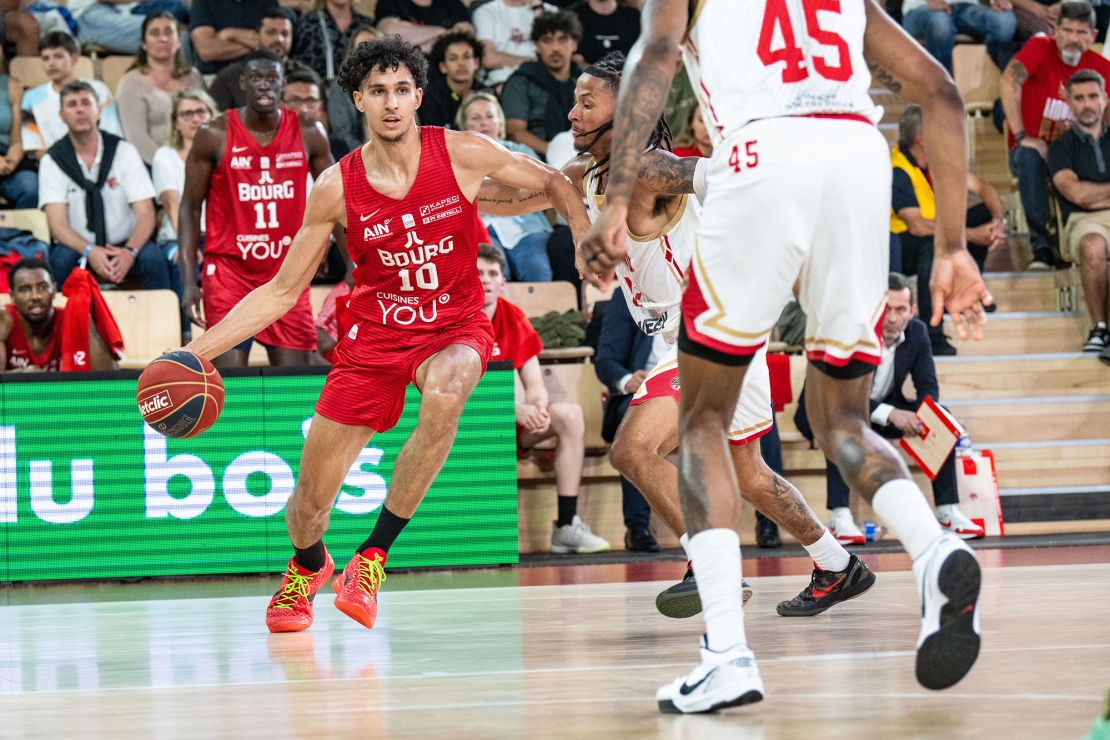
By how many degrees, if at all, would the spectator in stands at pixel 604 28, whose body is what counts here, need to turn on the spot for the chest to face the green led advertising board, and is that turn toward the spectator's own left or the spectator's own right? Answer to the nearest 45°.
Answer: approximately 45° to the spectator's own right

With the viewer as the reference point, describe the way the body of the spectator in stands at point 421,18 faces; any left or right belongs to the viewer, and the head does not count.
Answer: facing the viewer

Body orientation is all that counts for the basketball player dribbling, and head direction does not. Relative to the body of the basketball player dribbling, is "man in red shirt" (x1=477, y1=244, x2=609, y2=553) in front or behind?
behind

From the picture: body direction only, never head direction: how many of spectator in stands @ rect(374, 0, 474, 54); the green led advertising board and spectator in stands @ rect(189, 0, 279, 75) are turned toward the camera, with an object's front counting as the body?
3

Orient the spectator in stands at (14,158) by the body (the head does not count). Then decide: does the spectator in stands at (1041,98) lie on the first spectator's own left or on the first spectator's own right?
on the first spectator's own left

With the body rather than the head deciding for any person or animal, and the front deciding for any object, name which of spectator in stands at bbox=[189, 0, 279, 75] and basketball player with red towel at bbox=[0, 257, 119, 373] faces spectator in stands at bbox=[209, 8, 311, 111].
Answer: spectator in stands at bbox=[189, 0, 279, 75]

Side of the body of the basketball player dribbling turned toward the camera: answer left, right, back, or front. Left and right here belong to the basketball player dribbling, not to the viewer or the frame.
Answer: front

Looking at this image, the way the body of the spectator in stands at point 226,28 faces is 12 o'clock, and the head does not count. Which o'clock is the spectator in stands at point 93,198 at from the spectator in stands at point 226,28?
the spectator in stands at point 93,198 is roughly at 1 o'clock from the spectator in stands at point 226,28.

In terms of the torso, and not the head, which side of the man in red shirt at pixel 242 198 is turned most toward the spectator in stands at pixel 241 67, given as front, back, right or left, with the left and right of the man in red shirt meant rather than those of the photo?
back

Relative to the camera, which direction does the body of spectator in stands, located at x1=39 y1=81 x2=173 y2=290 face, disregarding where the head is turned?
toward the camera

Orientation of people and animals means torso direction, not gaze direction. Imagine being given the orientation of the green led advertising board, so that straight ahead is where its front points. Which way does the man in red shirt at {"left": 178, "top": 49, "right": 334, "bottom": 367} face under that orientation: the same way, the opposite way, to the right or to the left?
the same way

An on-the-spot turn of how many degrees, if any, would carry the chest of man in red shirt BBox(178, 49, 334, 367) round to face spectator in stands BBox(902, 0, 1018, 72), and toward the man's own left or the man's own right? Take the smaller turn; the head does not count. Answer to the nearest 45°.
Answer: approximately 135° to the man's own left

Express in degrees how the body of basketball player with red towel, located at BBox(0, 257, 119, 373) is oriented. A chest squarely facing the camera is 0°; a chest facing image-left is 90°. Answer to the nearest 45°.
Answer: approximately 0°

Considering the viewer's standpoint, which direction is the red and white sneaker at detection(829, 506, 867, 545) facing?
facing the viewer and to the right of the viewer

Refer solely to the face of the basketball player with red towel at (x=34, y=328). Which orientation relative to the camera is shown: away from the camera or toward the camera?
toward the camera

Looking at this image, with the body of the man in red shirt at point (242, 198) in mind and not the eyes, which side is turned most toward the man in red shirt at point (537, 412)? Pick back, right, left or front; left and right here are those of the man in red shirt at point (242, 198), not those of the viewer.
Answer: left

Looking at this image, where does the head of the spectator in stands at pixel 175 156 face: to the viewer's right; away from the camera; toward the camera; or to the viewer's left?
toward the camera
